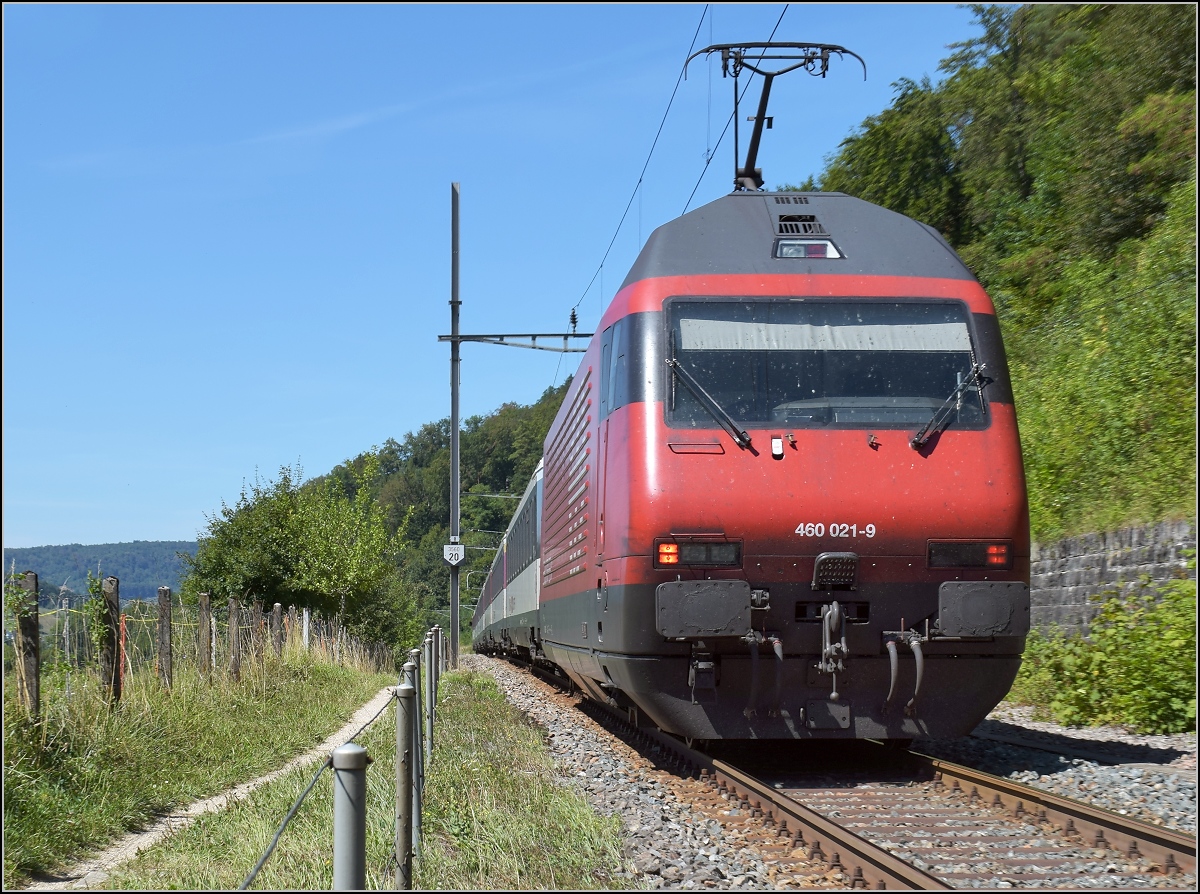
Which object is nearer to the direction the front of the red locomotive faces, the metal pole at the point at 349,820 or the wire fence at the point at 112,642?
the metal pole

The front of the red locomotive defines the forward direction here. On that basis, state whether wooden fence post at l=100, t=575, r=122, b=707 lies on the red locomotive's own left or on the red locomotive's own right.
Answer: on the red locomotive's own right

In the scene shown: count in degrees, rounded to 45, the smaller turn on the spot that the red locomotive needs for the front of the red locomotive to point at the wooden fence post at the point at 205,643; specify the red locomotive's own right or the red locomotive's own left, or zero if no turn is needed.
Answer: approximately 135° to the red locomotive's own right

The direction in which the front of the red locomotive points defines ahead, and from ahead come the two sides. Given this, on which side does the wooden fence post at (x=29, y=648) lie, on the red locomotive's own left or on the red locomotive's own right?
on the red locomotive's own right

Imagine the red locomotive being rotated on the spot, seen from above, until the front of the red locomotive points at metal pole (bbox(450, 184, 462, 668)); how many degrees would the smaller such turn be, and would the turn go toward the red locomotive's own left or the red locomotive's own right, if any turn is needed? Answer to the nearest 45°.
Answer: approximately 180°

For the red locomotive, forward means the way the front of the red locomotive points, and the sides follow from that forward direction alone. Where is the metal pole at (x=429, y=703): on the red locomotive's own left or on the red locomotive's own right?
on the red locomotive's own right

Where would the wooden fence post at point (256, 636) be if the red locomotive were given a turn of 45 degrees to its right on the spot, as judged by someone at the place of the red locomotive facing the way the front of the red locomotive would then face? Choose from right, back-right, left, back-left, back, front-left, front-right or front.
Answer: right

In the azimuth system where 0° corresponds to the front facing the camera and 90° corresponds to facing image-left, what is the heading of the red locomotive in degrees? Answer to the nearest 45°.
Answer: approximately 0°

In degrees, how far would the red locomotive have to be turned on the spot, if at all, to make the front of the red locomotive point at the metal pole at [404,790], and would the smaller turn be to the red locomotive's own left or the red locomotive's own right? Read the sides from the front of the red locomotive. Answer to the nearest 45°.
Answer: approximately 45° to the red locomotive's own right

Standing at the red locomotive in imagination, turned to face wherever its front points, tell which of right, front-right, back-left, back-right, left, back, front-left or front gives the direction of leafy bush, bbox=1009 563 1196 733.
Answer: back-left

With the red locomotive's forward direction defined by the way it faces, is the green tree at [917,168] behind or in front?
behind
